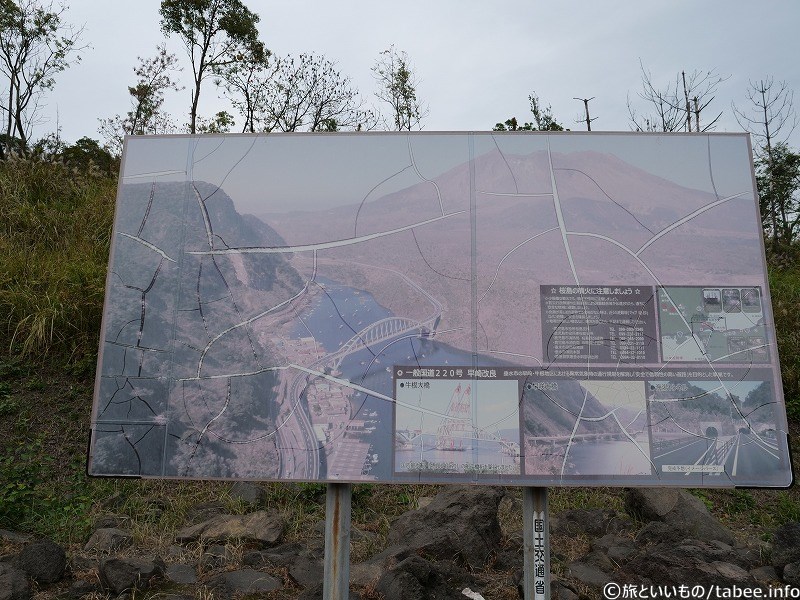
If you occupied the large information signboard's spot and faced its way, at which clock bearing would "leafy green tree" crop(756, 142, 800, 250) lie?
The leafy green tree is roughly at 7 o'clock from the large information signboard.

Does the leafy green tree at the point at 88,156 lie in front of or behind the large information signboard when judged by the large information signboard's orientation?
behind

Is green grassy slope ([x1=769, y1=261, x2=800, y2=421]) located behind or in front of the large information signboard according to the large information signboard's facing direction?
behind

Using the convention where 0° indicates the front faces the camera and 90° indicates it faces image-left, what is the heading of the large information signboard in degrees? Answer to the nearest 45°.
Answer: approximately 0°
